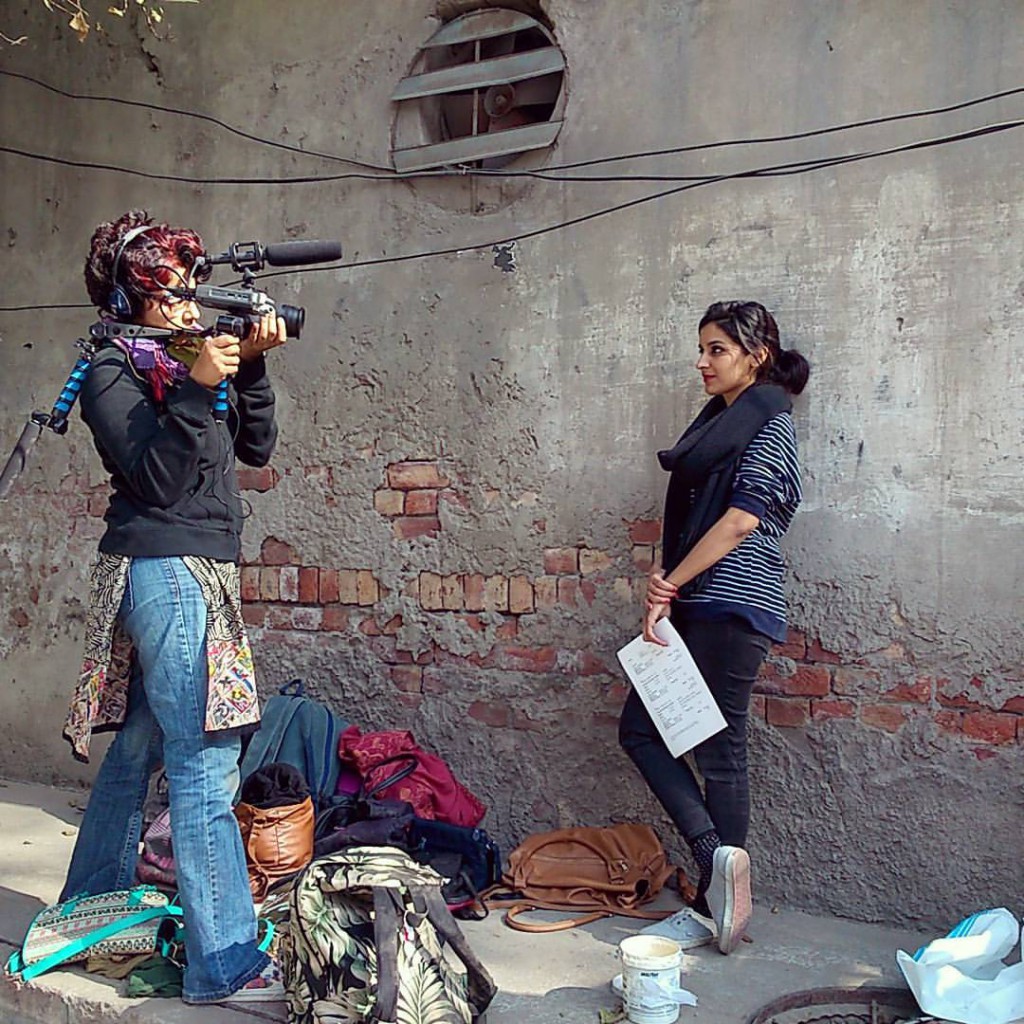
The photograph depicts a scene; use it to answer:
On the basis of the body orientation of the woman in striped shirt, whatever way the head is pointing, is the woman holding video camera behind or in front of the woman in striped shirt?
in front

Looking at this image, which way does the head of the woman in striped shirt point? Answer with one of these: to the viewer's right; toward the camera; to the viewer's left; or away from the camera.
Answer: to the viewer's left

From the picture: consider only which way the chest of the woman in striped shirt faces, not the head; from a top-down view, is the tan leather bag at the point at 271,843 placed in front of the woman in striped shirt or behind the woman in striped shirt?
in front

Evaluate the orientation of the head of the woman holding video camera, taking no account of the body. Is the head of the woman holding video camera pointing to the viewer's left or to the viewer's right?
to the viewer's right

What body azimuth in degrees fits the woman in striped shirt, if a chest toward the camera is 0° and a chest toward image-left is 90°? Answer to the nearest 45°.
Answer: approximately 90°
